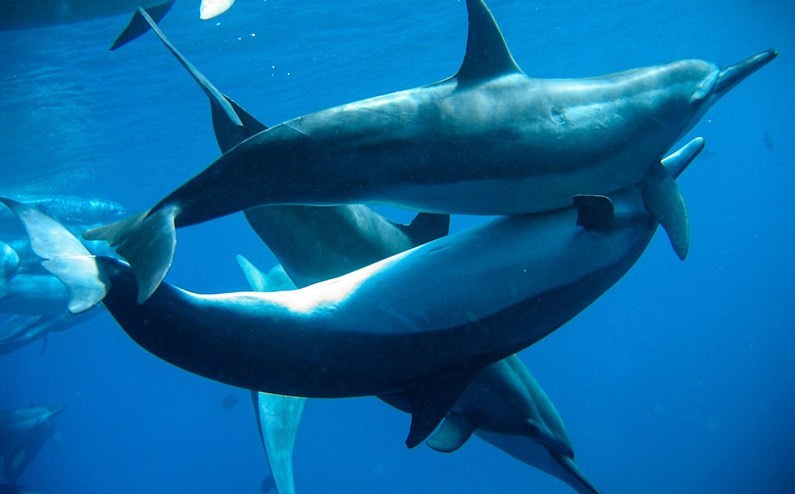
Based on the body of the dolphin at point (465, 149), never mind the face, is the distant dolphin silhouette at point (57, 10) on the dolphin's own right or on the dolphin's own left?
on the dolphin's own left

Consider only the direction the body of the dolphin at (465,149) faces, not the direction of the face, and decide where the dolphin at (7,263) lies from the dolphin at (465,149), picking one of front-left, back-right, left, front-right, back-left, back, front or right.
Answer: back-left

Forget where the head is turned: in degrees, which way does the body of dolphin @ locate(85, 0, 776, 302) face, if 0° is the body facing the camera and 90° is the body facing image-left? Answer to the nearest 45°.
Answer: approximately 270°
